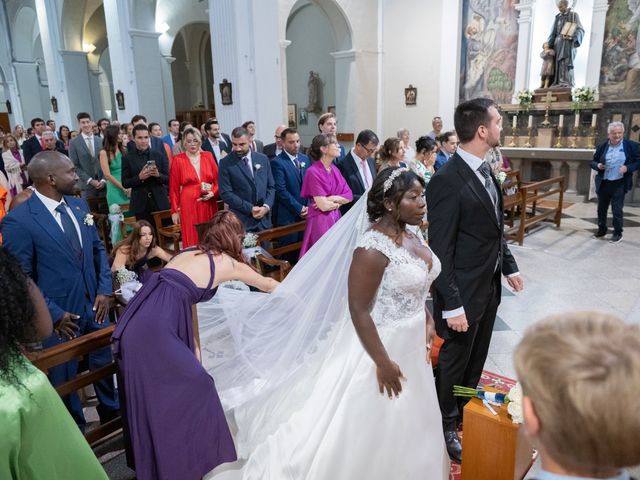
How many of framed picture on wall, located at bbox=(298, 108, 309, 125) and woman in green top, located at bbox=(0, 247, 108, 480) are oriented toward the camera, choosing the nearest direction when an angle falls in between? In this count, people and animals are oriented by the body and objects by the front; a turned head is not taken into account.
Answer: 1

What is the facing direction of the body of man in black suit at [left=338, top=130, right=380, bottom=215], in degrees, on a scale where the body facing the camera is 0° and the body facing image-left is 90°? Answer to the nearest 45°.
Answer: approximately 315°

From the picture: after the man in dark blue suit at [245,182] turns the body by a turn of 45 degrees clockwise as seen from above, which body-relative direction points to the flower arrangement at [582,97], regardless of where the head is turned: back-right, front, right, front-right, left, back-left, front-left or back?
back

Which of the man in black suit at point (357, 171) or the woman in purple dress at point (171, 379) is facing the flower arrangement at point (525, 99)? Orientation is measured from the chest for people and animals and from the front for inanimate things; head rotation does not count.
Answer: the woman in purple dress

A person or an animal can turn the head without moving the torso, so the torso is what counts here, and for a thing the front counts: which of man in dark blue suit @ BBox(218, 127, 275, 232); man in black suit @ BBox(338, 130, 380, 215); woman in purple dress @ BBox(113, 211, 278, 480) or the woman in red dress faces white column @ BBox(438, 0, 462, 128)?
the woman in purple dress

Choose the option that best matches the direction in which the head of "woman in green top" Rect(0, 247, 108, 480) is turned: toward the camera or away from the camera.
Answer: away from the camera

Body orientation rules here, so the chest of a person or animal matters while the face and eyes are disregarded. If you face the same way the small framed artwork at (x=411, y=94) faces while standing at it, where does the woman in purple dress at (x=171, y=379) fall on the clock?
The woman in purple dress is roughly at 12 o'clock from the small framed artwork.

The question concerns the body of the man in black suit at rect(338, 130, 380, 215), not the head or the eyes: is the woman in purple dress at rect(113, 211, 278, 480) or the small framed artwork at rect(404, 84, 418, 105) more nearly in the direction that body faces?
the woman in purple dress

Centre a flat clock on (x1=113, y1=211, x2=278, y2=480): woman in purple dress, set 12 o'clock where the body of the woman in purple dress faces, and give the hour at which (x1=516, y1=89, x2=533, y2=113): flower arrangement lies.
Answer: The flower arrangement is roughly at 12 o'clock from the woman in purple dress.

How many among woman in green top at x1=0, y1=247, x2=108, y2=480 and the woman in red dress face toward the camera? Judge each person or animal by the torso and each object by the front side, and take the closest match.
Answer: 1

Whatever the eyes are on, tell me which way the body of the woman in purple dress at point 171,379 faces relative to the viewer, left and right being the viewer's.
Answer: facing away from the viewer and to the right of the viewer

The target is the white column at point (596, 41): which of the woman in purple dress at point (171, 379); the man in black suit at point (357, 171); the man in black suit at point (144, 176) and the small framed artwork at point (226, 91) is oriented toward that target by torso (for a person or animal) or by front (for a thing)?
the woman in purple dress
